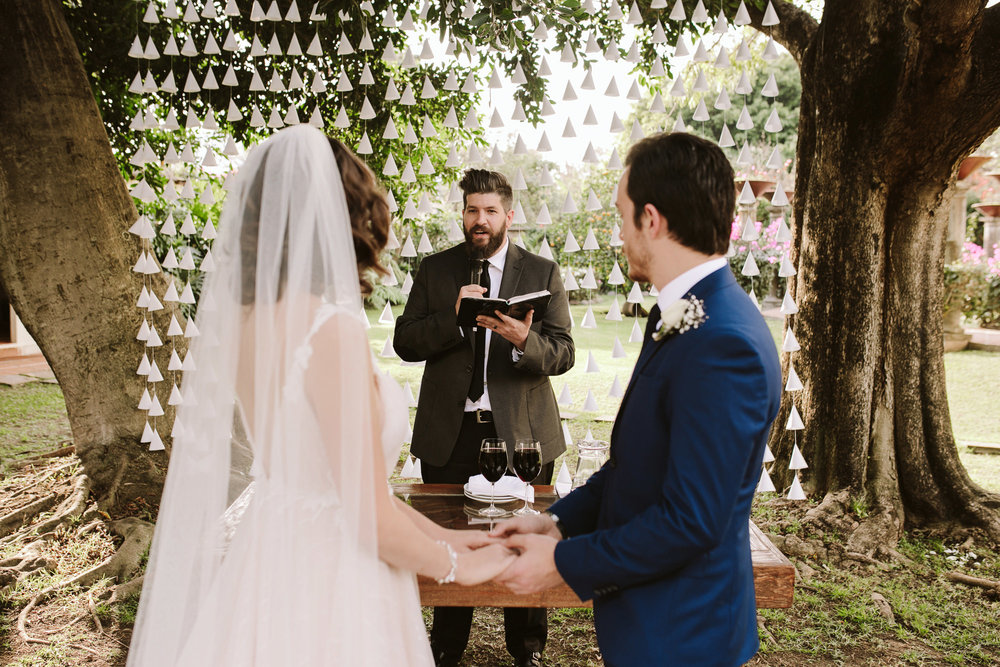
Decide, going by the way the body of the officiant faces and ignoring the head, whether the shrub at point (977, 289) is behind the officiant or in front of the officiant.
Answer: behind

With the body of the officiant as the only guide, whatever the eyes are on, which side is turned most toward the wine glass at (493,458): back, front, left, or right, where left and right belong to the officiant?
front

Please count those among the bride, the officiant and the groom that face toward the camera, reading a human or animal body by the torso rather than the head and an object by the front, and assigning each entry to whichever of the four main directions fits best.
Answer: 1

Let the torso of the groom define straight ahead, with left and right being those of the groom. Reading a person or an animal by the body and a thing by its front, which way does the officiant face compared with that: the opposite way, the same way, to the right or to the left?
to the left

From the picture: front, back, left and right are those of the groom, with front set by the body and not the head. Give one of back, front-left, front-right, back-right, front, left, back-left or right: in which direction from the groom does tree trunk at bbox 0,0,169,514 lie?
front-right

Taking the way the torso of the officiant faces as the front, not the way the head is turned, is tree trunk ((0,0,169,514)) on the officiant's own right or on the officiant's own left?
on the officiant's own right

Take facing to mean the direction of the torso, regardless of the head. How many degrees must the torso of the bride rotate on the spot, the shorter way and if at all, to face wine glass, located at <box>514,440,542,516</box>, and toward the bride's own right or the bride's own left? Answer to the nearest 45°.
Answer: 0° — they already face it

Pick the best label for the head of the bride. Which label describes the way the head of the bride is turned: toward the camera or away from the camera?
away from the camera

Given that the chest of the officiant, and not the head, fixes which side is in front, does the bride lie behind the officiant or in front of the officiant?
in front

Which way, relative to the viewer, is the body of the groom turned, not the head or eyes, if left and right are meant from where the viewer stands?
facing to the left of the viewer

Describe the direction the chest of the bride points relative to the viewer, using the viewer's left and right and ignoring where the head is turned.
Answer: facing away from the viewer and to the right of the viewer

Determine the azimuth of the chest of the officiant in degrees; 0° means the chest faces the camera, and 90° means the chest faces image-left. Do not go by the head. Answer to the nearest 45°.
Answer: approximately 0°

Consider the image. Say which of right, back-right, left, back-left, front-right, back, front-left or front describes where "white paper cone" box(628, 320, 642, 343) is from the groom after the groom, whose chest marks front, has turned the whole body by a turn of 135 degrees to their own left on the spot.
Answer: back-left
